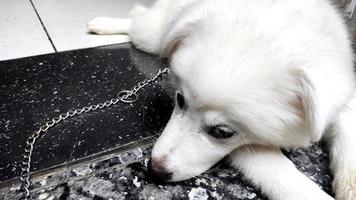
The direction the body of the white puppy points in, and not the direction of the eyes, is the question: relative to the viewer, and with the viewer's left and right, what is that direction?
facing the viewer and to the left of the viewer

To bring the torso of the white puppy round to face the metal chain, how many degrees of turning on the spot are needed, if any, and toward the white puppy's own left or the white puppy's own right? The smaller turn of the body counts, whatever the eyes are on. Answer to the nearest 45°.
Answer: approximately 45° to the white puppy's own right
